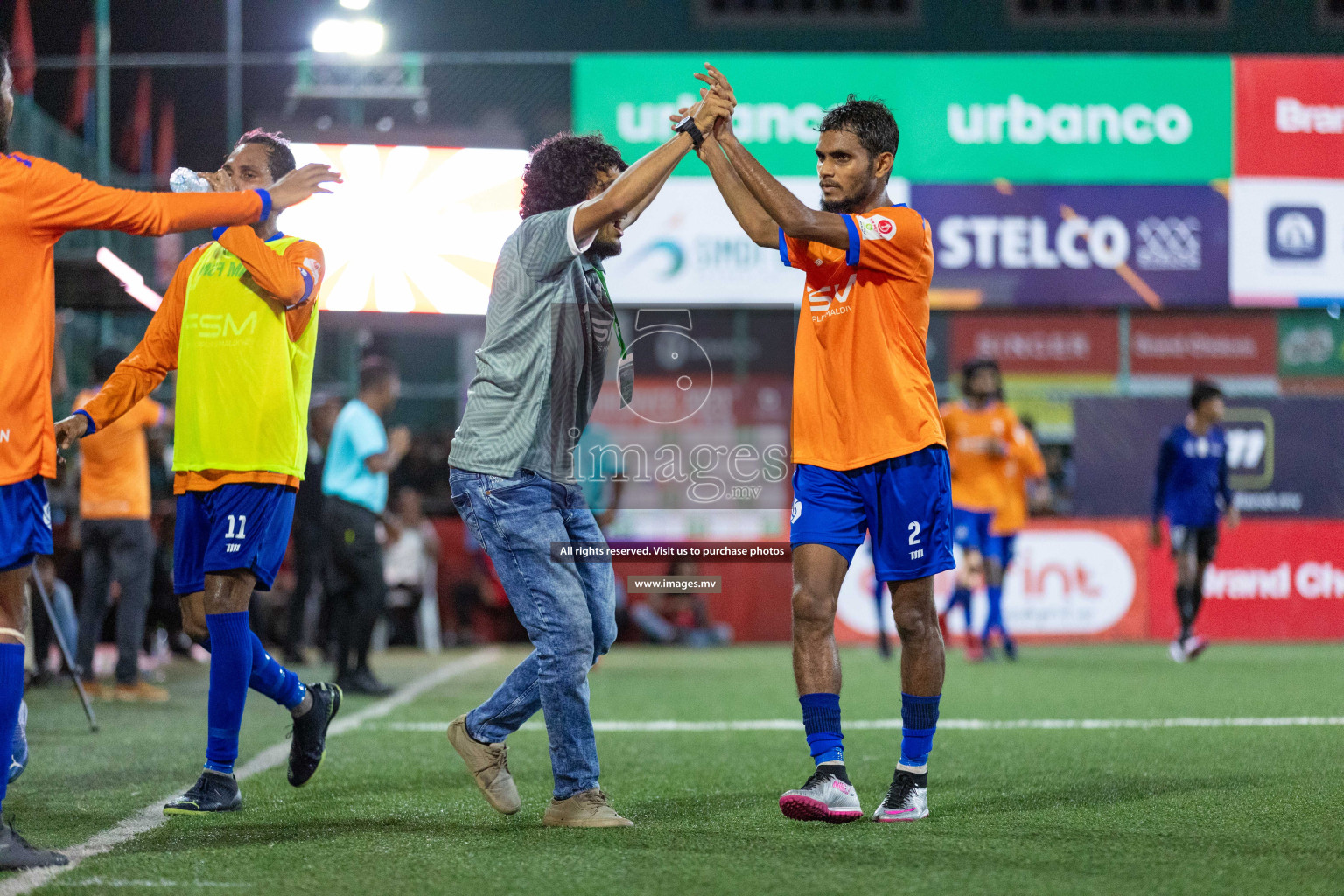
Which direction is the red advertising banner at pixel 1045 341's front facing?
toward the camera

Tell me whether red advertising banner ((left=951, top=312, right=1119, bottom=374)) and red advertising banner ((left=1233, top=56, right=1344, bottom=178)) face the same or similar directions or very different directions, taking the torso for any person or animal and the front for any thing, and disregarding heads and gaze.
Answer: same or similar directions

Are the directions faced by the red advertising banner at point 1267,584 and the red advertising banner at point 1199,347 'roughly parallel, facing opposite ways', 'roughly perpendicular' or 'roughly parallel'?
roughly parallel

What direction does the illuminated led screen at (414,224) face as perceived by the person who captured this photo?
facing the viewer

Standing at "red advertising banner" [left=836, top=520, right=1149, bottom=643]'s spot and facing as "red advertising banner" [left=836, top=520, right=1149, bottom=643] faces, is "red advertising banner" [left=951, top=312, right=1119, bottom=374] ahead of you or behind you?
behind

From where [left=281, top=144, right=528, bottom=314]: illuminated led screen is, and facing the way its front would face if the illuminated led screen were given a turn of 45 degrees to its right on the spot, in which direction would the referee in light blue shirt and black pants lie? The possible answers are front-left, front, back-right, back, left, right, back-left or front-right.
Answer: front-left

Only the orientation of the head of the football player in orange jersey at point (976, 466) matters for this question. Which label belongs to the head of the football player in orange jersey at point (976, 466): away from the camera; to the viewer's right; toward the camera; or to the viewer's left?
toward the camera

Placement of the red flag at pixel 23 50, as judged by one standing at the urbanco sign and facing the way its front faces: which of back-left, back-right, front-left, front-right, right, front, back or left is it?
right

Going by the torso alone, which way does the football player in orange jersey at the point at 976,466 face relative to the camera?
toward the camera

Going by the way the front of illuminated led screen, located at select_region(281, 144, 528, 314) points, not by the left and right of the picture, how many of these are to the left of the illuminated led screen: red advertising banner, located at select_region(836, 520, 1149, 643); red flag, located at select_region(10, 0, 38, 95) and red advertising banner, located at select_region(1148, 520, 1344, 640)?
2

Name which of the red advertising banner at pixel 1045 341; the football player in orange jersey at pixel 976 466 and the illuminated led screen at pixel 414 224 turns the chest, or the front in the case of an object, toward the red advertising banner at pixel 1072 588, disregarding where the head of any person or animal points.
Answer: the red advertising banner at pixel 1045 341

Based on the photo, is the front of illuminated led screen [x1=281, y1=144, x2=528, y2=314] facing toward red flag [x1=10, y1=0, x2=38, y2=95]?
no

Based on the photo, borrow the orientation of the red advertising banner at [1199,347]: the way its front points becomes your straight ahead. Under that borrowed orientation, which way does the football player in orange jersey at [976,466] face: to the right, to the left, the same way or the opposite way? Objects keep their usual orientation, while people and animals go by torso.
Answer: the same way

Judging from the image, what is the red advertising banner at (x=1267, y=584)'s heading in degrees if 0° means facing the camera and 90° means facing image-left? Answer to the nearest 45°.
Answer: approximately 0°

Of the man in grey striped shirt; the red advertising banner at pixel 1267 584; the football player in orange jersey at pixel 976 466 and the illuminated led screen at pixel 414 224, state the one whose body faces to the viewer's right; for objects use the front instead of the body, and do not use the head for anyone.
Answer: the man in grey striped shirt

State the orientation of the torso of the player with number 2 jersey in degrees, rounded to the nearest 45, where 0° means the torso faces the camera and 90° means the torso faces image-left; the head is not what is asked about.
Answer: approximately 45°
